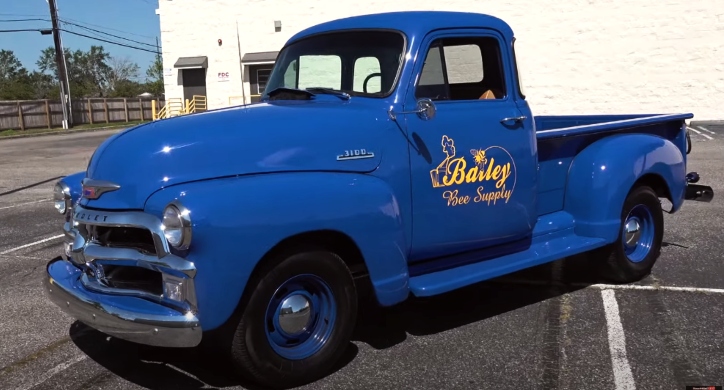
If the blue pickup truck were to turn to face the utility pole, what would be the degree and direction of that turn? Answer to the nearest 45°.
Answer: approximately 90° to its right

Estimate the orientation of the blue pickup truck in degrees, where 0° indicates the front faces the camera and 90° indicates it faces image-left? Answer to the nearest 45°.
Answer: approximately 45°

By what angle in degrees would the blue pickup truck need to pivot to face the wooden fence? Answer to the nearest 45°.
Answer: approximately 90° to its right
